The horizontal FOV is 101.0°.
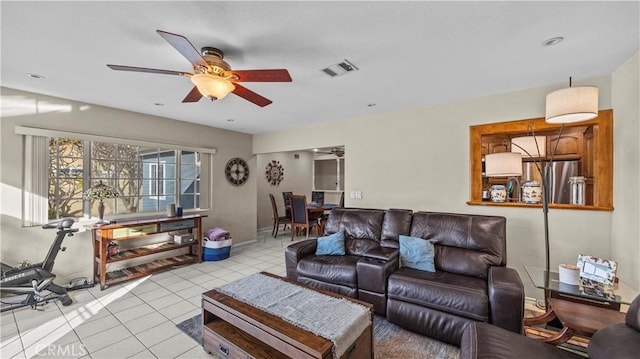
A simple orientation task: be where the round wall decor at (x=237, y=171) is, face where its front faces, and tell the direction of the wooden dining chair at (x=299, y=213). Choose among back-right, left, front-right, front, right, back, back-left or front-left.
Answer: front-left

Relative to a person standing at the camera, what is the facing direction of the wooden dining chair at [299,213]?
facing away from the viewer and to the right of the viewer

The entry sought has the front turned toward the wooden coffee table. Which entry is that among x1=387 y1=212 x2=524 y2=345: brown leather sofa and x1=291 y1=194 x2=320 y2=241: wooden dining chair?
the brown leather sofa

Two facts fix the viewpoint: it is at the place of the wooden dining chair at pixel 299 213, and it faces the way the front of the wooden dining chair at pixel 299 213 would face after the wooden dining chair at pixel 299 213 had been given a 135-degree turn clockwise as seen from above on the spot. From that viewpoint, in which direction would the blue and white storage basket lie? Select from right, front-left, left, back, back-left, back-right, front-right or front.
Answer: front-right

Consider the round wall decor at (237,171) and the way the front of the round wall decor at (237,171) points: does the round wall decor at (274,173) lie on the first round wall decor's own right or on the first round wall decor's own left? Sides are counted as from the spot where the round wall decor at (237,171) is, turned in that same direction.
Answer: on the first round wall decor's own left

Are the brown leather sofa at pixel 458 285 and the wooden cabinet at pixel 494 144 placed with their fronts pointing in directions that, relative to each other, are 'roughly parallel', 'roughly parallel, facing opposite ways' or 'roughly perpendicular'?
roughly parallel

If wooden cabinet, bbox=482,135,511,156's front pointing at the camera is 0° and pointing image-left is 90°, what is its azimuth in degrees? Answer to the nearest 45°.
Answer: approximately 45°

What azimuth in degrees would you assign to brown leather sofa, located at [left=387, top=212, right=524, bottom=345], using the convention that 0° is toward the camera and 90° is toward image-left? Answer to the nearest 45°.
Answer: approximately 45°

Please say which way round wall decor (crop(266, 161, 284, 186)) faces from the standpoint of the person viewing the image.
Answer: facing the viewer and to the right of the viewer

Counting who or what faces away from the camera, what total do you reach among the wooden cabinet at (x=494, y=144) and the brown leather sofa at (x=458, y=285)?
0

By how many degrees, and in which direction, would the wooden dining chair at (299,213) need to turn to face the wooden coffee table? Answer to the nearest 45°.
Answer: approximately 135° to its right

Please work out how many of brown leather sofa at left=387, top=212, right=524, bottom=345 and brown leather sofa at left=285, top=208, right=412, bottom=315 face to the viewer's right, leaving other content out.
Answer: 0

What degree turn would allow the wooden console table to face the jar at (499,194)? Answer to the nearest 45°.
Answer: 0° — it already faces it

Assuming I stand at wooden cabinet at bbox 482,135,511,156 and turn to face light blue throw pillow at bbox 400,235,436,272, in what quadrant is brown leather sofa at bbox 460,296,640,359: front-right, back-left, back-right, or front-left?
front-left

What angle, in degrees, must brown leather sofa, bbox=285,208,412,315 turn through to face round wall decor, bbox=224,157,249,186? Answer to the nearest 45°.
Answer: approximately 90° to its right

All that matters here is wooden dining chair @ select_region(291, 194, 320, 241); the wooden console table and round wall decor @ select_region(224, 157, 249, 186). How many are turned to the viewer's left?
0

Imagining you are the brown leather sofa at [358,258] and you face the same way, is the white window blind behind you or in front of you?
in front

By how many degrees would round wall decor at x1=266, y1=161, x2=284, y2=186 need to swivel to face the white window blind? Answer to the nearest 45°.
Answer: approximately 90° to its right

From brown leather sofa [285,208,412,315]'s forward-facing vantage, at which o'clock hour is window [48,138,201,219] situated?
The window is roughly at 2 o'clock from the brown leather sofa.

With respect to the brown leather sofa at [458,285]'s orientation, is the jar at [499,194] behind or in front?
behind

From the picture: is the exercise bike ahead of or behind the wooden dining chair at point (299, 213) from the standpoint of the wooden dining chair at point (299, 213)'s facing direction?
behind

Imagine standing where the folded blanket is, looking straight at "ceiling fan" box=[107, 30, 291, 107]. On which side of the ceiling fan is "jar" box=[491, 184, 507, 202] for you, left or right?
left
